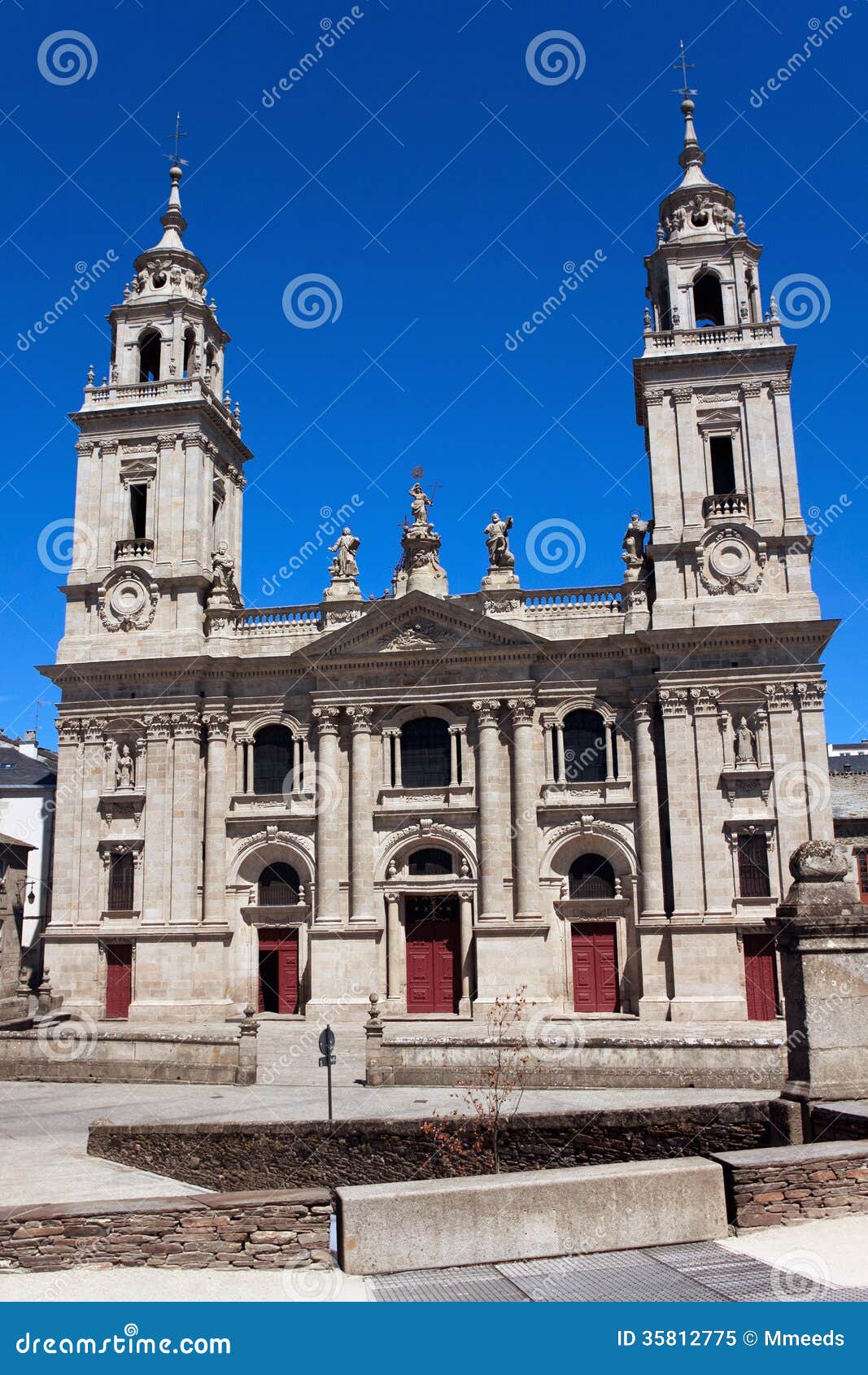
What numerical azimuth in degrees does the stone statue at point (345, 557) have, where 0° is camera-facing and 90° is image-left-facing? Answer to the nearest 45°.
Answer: approximately 0°

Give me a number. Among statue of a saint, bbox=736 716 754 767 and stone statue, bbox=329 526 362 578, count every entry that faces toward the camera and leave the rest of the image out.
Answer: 2

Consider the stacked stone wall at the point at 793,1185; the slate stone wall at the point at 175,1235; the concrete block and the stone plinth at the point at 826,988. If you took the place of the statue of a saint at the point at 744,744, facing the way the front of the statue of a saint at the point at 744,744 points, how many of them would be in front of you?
4

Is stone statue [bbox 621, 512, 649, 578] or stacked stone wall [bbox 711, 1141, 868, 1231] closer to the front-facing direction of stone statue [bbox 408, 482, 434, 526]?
the stacked stone wall

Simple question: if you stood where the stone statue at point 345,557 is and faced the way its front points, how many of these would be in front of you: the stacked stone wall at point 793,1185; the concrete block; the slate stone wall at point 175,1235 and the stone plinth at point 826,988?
4

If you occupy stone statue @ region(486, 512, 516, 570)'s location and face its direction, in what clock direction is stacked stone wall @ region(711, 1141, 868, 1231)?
The stacked stone wall is roughly at 12 o'clock from the stone statue.

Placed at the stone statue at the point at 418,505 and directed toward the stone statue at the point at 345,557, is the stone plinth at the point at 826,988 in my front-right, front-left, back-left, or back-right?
back-left

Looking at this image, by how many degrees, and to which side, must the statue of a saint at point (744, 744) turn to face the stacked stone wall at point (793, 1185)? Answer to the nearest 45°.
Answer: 0° — it already faces it

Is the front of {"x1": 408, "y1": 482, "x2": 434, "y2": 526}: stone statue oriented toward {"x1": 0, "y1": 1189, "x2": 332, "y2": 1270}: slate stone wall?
yes

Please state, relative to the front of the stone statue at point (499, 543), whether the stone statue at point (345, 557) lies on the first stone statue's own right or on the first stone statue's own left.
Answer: on the first stone statue's own right

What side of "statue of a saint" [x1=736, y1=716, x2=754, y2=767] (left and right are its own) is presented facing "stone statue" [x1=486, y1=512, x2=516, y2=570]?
right

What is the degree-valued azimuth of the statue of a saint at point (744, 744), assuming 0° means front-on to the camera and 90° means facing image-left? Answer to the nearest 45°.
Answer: approximately 0°

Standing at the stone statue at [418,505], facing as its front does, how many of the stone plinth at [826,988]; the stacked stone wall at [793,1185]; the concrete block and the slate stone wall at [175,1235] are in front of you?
4
